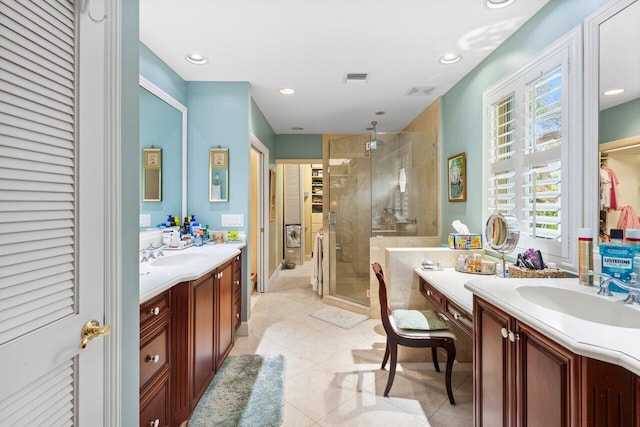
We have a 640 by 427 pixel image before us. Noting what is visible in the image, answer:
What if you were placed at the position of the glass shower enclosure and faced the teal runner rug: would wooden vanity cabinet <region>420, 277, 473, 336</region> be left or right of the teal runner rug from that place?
left

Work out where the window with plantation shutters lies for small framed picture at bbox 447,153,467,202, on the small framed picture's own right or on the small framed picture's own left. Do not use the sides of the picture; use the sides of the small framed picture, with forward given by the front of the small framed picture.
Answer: on the small framed picture's own left

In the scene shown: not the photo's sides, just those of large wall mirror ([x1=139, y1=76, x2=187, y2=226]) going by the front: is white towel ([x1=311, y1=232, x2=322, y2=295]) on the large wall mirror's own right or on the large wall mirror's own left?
on the large wall mirror's own left

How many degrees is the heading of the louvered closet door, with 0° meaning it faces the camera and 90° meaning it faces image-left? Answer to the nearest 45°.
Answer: approximately 315°

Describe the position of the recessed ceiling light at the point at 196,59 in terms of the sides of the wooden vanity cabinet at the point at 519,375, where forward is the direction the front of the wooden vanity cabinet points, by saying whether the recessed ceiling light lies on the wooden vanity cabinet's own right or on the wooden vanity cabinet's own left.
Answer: on the wooden vanity cabinet's own right

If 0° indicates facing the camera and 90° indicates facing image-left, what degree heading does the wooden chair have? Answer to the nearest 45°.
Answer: approximately 270°

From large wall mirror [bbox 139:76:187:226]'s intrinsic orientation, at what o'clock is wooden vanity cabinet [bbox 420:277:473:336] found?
The wooden vanity cabinet is roughly at 12 o'clock from the large wall mirror.

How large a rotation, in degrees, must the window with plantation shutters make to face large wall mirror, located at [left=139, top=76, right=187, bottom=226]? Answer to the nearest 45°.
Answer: approximately 45° to its right
